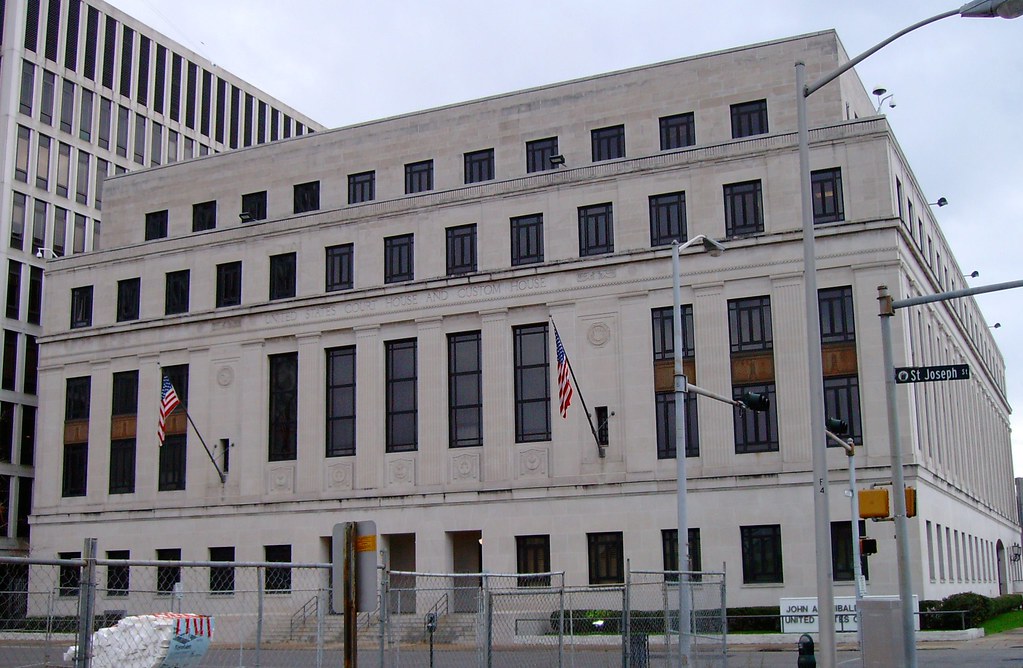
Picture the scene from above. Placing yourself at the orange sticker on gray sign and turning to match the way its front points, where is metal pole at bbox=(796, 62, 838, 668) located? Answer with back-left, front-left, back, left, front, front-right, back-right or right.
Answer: back-left

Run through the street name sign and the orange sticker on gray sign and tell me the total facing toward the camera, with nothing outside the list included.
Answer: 2

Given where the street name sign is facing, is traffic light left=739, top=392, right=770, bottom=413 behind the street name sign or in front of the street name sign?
behind

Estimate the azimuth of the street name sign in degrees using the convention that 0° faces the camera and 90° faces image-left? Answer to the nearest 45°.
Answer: approximately 0°

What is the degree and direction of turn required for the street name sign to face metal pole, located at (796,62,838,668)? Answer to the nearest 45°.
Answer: approximately 45° to its right

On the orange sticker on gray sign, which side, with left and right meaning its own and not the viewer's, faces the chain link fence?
back
